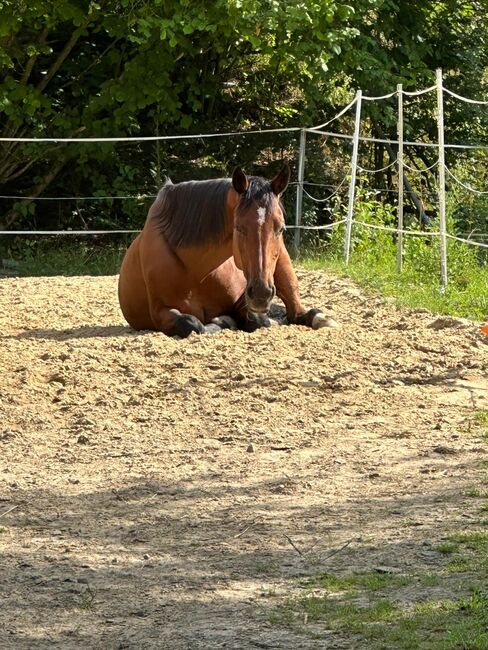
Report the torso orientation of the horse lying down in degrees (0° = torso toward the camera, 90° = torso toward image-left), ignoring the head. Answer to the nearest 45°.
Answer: approximately 315°
